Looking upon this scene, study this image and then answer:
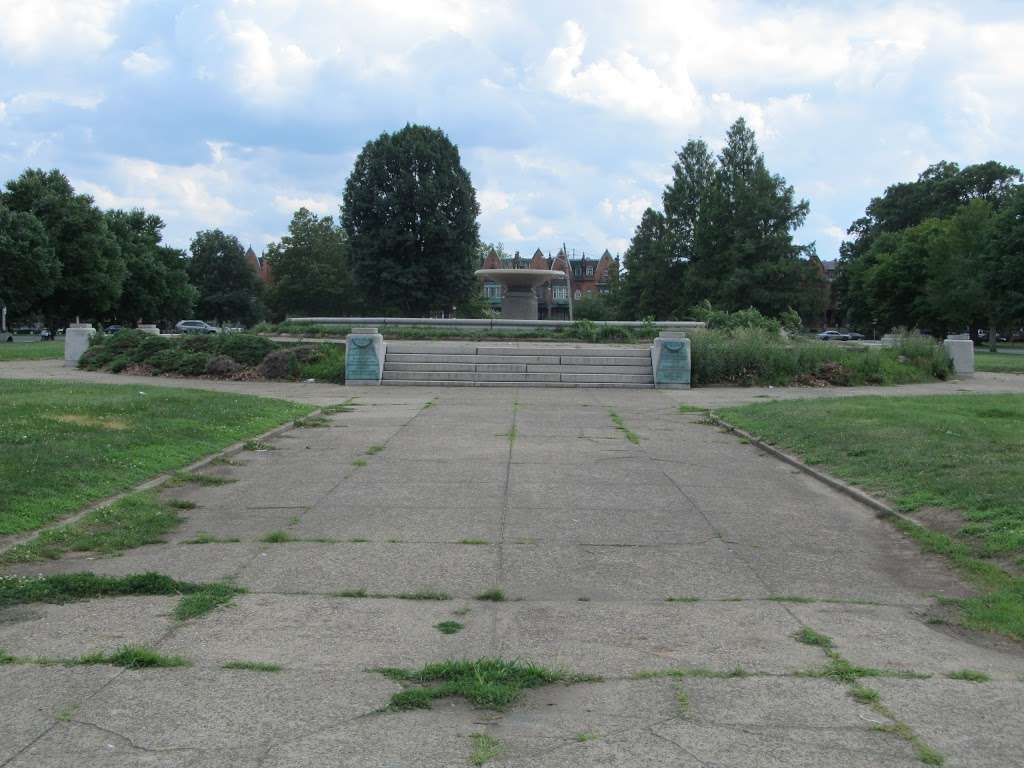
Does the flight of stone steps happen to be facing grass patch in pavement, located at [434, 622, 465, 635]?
yes

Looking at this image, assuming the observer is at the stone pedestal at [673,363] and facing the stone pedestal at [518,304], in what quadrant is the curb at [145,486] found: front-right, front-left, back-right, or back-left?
back-left

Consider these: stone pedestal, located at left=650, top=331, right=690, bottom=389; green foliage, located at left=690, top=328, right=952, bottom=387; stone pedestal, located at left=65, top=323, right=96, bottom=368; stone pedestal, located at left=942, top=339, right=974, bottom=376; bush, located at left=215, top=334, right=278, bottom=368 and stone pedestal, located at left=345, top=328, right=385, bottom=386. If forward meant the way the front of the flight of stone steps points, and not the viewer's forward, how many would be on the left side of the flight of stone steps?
3

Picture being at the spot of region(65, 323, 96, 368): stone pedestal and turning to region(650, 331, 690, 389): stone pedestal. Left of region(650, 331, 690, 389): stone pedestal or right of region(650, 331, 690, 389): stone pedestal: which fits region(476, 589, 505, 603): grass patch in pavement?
right

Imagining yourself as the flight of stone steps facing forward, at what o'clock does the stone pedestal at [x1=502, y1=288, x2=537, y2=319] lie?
The stone pedestal is roughly at 6 o'clock from the flight of stone steps.

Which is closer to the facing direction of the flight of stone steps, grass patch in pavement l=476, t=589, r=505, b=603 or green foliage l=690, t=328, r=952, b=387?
the grass patch in pavement

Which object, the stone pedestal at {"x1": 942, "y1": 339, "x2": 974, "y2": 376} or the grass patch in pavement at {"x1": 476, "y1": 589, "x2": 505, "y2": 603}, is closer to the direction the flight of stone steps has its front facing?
the grass patch in pavement

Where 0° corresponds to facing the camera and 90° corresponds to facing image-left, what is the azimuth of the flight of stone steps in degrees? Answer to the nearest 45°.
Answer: approximately 0°

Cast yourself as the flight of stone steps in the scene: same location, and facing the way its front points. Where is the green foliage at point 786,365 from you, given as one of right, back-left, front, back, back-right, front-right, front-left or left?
left

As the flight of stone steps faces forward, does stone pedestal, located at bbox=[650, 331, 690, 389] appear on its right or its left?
on its left

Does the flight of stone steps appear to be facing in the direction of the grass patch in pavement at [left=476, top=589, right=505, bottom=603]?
yes

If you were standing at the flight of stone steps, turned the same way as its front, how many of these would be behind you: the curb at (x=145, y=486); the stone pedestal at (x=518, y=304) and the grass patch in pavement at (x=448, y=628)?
1

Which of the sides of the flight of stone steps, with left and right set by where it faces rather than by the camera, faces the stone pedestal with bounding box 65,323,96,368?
right

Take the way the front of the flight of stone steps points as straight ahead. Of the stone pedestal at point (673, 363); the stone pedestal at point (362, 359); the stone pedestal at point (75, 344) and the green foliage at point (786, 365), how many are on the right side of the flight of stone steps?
2
